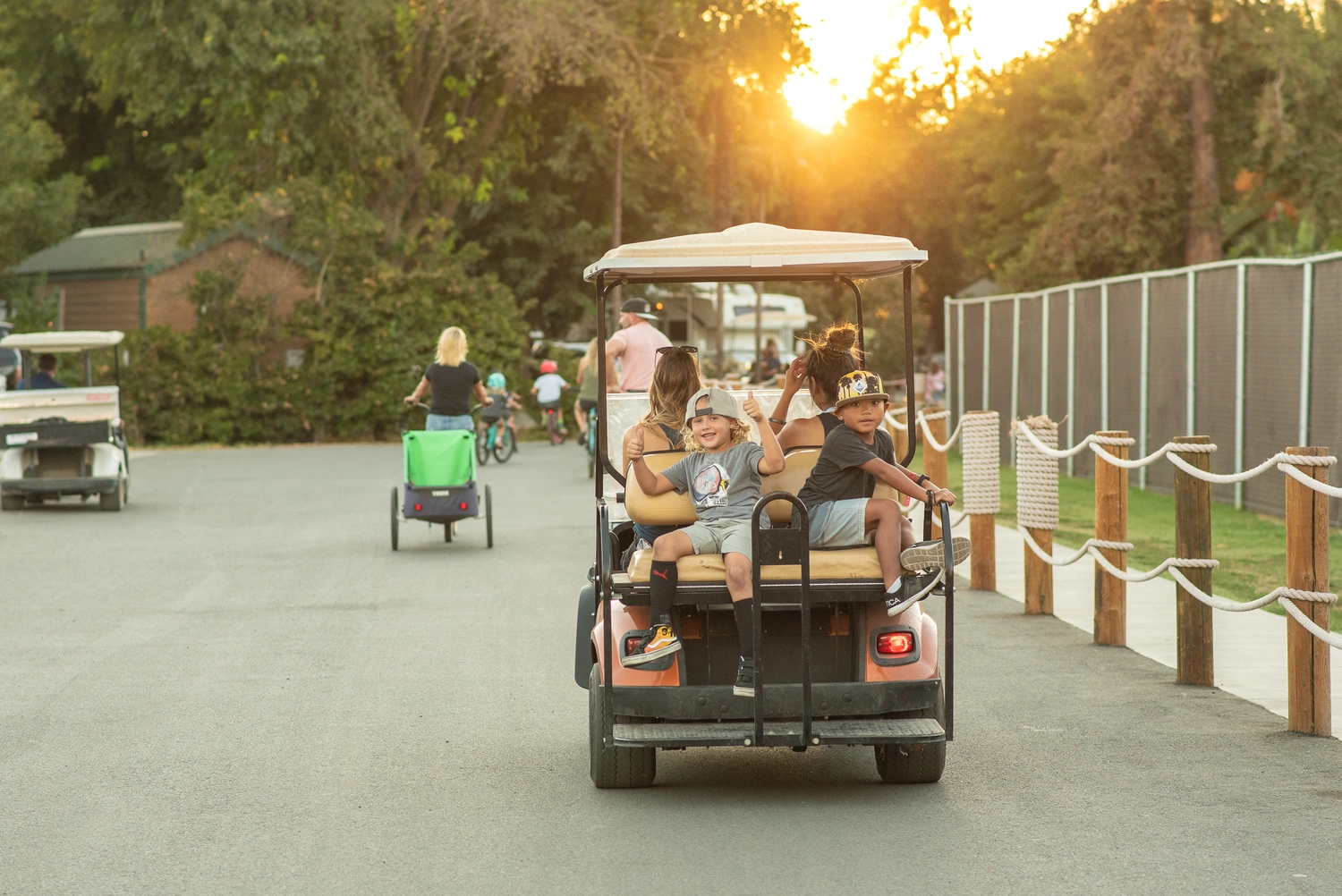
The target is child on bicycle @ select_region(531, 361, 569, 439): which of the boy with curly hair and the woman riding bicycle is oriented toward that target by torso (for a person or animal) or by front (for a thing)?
the woman riding bicycle

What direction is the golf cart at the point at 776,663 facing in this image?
away from the camera

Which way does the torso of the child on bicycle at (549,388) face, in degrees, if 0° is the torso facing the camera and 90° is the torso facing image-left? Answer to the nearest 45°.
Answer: approximately 180°

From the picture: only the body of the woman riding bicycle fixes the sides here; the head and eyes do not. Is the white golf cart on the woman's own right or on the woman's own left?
on the woman's own left

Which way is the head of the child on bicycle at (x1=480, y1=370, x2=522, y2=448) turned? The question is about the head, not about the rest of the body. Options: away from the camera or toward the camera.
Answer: away from the camera

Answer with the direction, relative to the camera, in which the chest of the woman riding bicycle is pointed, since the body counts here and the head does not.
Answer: away from the camera

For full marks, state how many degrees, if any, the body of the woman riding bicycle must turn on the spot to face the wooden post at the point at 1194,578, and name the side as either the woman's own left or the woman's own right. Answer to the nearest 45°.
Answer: approximately 135° to the woman's own right

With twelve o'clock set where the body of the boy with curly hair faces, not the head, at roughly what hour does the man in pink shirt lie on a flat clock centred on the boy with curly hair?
The man in pink shirt is roughly at 6 o'clock from the boy with curly hair.

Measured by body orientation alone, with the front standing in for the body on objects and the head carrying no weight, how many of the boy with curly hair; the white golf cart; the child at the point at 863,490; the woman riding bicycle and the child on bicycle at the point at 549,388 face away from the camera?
3

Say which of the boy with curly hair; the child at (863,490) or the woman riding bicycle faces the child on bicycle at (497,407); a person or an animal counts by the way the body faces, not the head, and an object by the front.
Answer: the woman riding bicycle

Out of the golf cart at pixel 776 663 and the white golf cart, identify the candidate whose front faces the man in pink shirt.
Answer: the golf cart

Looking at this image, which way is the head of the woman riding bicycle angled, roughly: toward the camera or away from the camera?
away from the camera

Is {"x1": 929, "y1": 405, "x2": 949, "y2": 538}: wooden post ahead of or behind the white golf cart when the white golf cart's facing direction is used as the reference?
behind
